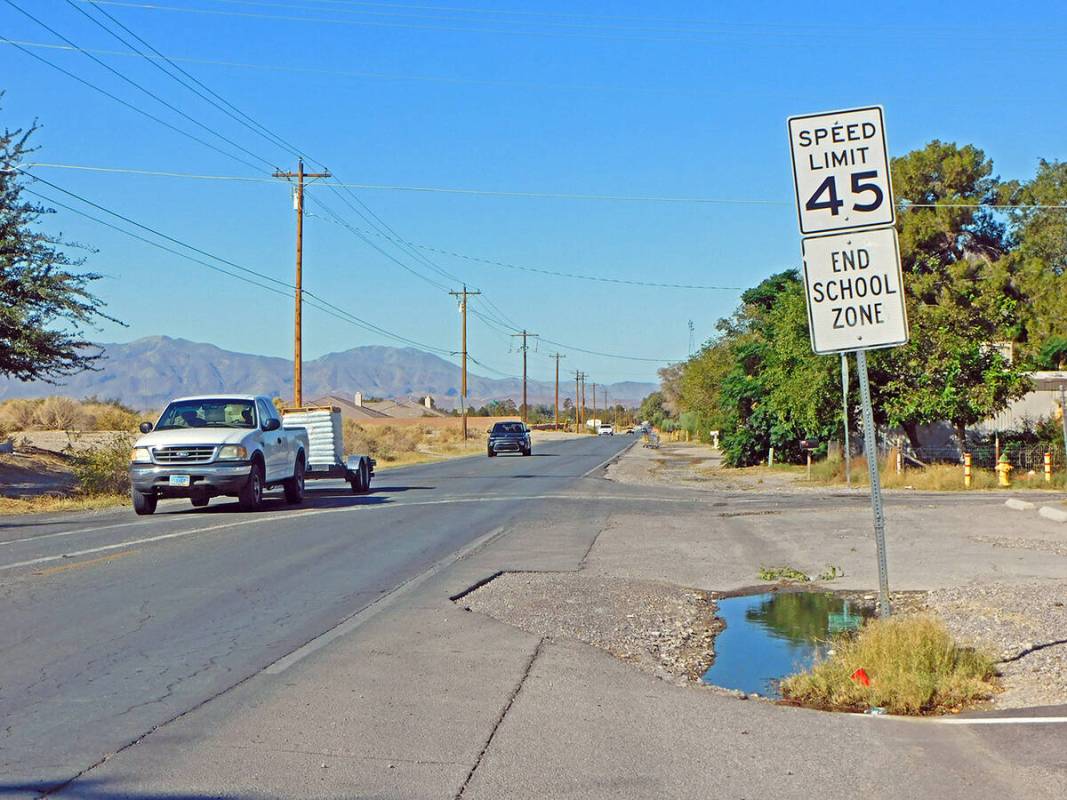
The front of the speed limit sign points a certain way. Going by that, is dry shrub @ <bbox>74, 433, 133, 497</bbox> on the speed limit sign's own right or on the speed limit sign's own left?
on the speed limit sign's own right

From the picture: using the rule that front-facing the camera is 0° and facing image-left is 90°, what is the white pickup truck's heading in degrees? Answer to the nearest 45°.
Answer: approximately 45°

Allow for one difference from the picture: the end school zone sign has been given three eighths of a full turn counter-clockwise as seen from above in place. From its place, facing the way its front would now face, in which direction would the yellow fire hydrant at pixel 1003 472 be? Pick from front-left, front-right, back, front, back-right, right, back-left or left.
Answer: front-left

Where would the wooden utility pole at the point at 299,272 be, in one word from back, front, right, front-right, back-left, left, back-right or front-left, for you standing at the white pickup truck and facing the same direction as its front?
back-right

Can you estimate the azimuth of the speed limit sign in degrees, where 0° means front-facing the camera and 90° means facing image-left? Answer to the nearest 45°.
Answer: approximately 0°

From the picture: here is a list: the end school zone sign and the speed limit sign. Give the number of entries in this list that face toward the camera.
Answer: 2
